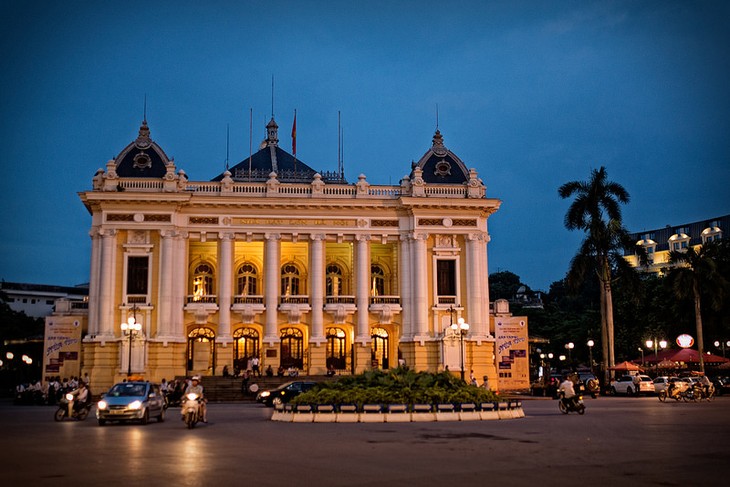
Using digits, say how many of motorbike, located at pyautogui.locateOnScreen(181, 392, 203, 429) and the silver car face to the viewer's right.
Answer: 0

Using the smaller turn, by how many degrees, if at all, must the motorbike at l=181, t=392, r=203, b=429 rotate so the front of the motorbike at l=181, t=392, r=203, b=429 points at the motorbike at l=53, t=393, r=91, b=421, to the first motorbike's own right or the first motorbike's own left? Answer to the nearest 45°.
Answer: approximately 135° to the first motorbike's own right

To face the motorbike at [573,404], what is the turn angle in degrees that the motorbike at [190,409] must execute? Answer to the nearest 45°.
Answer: approximately 90° to its left

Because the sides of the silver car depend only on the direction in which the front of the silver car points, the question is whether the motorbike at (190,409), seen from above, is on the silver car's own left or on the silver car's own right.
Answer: on the silver car's own left

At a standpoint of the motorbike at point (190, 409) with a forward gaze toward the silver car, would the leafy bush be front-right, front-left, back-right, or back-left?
back-right

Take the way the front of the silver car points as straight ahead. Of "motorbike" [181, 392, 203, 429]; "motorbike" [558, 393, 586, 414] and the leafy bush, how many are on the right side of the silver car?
0

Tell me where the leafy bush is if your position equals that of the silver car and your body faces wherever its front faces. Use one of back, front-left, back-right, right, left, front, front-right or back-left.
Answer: back-left

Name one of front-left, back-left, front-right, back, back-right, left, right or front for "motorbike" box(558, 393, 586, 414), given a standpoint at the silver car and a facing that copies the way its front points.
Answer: back-left

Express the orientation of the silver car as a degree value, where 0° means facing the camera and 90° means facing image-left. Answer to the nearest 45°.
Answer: approximately 45°

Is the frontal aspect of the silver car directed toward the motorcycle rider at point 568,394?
no

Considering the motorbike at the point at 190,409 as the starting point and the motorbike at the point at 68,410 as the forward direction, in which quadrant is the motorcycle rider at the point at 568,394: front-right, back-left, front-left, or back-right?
back-right

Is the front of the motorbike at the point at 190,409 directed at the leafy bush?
no

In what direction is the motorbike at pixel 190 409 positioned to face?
toward the camera

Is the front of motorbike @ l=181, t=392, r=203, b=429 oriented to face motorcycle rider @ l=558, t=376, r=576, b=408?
no

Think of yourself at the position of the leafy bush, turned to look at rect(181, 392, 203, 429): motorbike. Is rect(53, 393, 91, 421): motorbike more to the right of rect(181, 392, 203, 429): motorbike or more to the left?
right

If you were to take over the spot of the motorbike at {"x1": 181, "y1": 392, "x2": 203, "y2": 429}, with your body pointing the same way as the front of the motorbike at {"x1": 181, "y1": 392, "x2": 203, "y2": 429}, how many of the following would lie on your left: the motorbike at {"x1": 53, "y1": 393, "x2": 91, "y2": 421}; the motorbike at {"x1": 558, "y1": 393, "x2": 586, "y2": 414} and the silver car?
1
